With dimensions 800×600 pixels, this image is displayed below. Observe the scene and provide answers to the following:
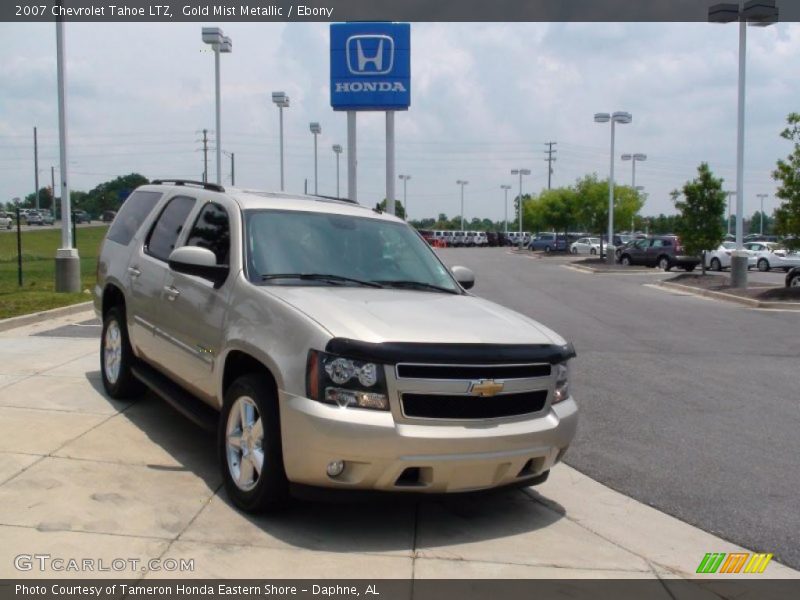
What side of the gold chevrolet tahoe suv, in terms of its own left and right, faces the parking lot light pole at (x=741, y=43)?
left

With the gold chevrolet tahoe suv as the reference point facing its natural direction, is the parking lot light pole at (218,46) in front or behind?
behind

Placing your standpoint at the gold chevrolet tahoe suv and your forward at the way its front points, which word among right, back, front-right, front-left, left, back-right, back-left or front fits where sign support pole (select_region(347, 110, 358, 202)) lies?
back-left

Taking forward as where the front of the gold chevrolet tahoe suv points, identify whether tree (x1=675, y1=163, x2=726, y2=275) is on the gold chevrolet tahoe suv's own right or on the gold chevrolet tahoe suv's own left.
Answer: on the gold chevrolet tahoe suv's own left

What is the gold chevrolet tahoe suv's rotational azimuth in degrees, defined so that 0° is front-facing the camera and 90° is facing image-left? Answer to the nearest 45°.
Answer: approximately 315°

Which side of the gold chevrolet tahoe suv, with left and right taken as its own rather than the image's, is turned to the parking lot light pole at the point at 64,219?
back

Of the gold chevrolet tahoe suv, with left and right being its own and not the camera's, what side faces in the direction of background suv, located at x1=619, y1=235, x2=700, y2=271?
left

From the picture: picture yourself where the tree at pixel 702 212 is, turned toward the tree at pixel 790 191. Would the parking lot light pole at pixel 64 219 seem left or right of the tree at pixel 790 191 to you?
right

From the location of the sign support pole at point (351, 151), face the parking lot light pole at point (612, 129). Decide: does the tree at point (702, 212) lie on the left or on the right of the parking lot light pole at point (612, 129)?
right
